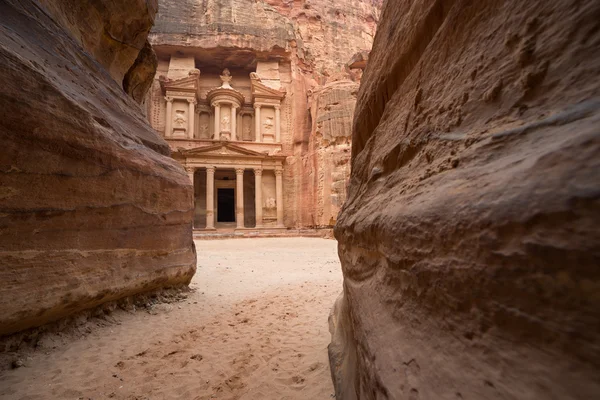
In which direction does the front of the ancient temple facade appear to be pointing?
toward the camera
